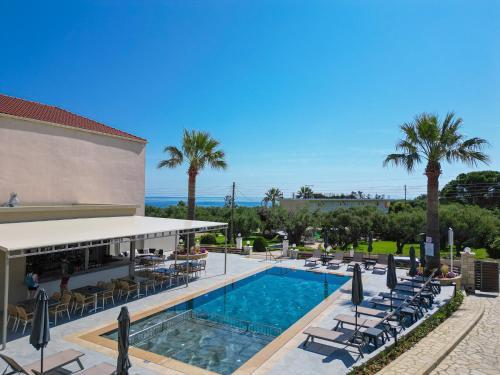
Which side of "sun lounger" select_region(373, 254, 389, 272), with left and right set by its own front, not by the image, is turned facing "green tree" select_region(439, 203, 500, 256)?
back

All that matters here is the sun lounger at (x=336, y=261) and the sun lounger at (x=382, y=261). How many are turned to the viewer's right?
0

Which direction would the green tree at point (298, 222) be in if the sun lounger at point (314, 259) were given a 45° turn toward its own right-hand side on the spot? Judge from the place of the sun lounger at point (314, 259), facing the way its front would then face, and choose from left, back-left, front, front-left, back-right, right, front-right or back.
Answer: right

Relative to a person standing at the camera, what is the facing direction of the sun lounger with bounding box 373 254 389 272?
facing the viewer and to the left of the viewer

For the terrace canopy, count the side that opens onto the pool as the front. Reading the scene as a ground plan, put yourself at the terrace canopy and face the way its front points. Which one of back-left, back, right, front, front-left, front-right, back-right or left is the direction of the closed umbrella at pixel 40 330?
front-right

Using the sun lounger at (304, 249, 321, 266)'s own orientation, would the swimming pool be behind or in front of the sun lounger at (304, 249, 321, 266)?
in front

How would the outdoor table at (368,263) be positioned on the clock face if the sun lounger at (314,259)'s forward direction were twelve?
The outdoor table is roughly at 8 o'clock from the sun lounger.

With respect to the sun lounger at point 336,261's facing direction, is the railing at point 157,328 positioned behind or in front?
in front

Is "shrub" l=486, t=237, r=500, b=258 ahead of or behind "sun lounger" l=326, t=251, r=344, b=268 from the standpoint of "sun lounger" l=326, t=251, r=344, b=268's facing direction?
behind

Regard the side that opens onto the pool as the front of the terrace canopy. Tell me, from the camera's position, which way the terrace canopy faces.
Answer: facing the viewer and to the right of the viewer

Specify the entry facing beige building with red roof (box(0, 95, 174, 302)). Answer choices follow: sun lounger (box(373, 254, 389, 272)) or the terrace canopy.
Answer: the sun lounger
